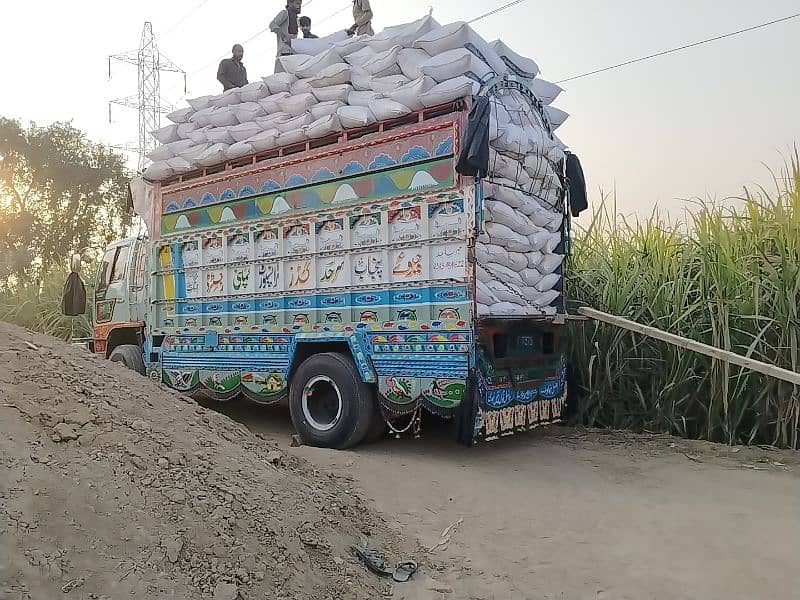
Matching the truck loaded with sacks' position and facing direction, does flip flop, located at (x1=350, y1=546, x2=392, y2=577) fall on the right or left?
on its left

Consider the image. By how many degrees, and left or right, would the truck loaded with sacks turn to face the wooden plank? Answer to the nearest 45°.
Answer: approximately 135° to its right

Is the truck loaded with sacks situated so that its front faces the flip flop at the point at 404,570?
no

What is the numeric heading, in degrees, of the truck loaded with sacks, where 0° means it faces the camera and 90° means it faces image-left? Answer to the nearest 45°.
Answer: approximately 135°

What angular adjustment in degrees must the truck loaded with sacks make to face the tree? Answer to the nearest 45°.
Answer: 0° — it already faces it

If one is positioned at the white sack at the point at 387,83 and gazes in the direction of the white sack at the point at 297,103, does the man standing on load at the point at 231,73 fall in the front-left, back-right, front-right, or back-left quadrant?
front-right
